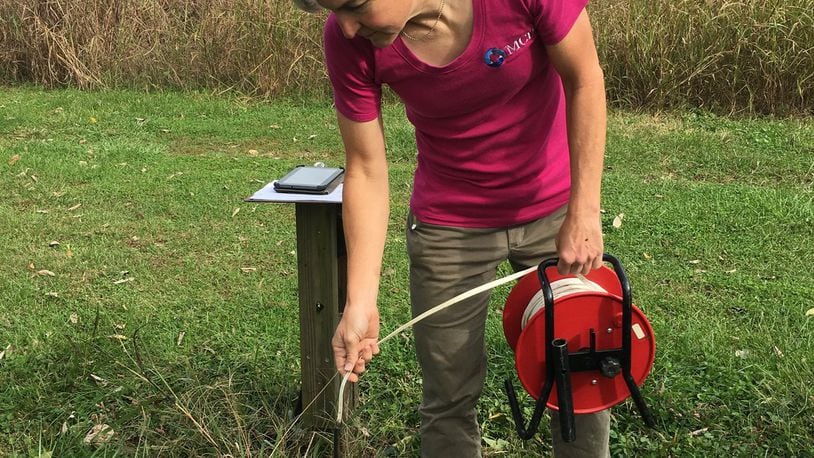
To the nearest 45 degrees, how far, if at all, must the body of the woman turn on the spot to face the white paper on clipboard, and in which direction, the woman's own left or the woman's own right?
approximately 135° to the woman's own right

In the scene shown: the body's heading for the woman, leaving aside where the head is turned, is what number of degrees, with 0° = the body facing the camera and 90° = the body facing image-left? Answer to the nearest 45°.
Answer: approximately 0°
